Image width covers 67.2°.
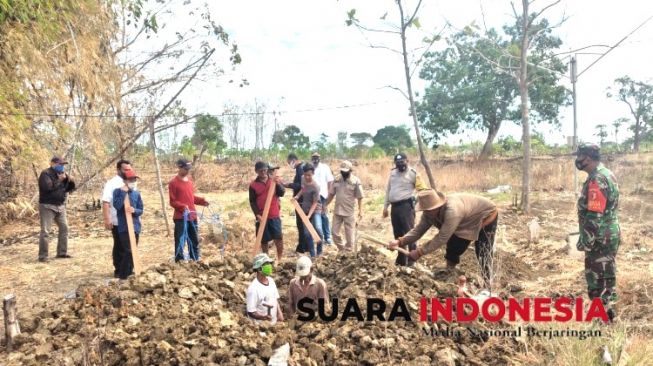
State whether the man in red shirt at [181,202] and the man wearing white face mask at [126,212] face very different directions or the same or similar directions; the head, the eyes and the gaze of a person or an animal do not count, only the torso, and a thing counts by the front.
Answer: same or similar directions

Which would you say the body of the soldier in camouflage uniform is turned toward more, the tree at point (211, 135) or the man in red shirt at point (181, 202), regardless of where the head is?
the man in red shirt

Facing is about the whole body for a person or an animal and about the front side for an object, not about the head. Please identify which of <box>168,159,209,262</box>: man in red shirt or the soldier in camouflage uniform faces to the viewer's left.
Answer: the soldier in camouflage uniform

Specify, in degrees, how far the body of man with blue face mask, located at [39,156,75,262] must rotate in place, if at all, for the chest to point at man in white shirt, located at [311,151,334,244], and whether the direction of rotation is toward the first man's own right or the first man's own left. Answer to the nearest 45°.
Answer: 0° — they already face them

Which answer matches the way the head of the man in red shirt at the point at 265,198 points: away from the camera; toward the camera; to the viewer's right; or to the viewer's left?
toward the camera

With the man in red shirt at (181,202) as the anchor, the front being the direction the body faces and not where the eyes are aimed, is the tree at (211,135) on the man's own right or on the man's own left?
on the man's own left

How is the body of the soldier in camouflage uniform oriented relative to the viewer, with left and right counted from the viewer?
facing to the left of the viewer

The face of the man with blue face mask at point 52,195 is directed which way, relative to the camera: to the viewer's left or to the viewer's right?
to the viewer's right

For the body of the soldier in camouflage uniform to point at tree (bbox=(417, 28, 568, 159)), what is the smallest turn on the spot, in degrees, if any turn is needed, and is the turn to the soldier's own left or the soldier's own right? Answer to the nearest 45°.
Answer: approximately 90° to the soldier's own right

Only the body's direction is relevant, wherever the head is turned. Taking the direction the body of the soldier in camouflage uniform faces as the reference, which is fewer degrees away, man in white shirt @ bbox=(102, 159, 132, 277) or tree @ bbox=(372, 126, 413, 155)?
the man in white shirt

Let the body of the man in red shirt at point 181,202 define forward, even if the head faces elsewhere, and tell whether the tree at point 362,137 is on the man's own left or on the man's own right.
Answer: on the man's own left

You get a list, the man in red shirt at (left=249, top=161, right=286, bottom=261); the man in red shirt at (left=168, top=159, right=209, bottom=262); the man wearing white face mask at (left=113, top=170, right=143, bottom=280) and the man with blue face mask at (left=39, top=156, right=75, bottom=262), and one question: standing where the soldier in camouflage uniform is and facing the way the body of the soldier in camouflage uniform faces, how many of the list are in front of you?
4

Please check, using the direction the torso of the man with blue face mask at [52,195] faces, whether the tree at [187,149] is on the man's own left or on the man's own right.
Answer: on the man's own left
